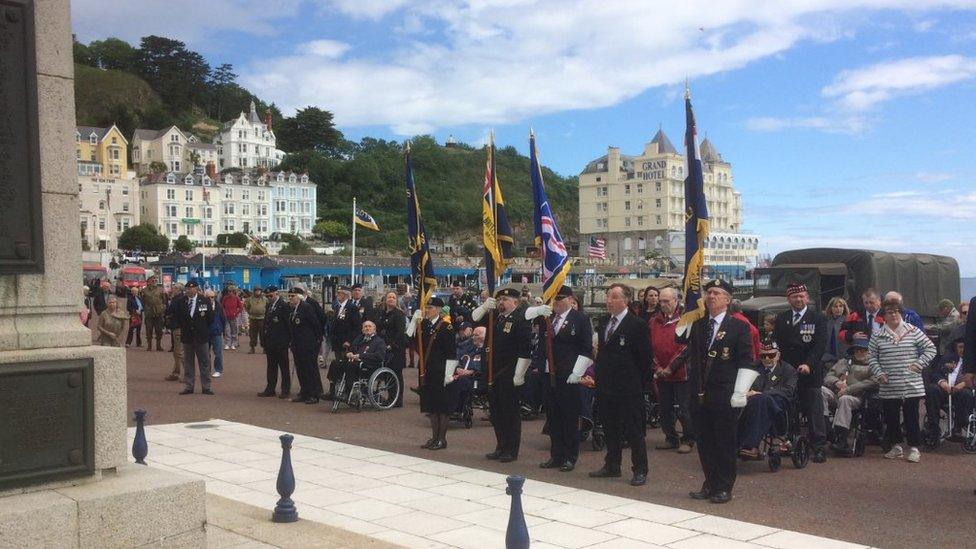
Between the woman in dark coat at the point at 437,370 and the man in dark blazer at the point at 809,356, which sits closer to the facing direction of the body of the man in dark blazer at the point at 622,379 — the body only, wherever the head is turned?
the woman in dark coat

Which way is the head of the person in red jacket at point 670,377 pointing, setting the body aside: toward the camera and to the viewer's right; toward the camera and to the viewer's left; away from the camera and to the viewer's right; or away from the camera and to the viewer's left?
toward the camera and to the viewer's left

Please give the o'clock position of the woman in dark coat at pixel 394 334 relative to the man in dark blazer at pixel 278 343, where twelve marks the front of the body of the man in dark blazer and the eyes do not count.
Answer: The woman in dark coat is roughly at 9 o'clock from the man in dark blazer.

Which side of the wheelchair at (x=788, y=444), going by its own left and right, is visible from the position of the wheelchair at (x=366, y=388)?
right

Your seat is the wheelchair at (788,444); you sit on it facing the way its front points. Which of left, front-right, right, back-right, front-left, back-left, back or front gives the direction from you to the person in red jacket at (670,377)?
right

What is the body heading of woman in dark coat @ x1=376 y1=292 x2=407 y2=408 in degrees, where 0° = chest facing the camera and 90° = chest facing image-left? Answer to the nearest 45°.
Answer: approximately 45°

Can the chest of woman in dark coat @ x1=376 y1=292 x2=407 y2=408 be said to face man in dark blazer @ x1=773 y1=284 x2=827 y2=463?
no

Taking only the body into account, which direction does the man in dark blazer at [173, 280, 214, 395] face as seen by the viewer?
toward the camera

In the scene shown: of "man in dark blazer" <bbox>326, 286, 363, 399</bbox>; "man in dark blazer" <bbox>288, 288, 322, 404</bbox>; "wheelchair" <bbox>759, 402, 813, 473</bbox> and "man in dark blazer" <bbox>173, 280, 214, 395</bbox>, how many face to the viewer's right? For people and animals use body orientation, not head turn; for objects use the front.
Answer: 0

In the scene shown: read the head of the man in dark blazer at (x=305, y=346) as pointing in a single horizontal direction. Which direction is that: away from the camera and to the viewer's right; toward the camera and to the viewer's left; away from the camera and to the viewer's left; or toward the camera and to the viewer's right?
toward the camera and to the viewer's left

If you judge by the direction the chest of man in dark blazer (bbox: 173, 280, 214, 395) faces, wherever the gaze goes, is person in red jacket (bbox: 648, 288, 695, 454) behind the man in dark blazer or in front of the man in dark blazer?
in front

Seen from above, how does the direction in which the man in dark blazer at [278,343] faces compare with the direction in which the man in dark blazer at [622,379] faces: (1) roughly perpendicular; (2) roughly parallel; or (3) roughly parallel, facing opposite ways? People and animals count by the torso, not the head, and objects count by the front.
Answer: roughly parallel

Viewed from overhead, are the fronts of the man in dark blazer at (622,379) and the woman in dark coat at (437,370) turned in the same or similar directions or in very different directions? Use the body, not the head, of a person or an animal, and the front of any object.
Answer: same or similar directions

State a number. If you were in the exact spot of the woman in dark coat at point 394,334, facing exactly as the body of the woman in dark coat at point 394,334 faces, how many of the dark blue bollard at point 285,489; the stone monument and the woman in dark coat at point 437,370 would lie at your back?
0

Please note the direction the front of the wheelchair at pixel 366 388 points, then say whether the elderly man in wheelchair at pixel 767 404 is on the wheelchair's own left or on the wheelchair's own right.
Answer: on the wheelchair's own left

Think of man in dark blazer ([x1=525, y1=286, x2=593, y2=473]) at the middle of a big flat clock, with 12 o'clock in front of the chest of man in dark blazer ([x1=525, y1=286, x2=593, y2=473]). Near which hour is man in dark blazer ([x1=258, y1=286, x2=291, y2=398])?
man in dark blazer ([x1=258, y1=286, x2=291, y2=398]) is roughly at 3 o'clock from man in dark blazer ([x1=525, y1=286, x2=593, y2=473]).

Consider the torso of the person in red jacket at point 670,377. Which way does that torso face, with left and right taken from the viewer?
facing the viewer and to the left of the viewer

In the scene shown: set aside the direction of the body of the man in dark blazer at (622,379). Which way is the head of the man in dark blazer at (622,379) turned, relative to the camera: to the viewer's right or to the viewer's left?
to the viewer's left
